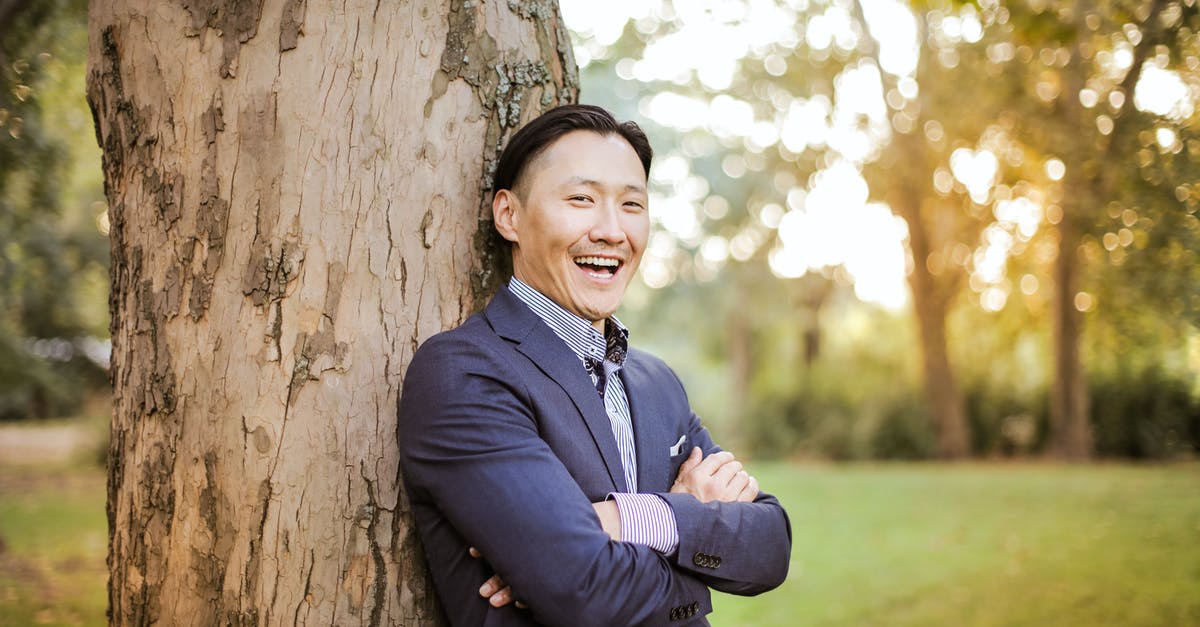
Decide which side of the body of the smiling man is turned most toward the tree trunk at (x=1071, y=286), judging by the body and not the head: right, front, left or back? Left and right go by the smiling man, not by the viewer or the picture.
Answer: left

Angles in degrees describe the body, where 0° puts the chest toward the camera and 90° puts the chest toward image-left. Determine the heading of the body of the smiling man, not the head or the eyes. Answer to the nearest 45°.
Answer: approximately 315°

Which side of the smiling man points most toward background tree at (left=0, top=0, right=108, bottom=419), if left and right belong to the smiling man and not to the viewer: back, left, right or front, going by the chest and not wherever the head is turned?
back

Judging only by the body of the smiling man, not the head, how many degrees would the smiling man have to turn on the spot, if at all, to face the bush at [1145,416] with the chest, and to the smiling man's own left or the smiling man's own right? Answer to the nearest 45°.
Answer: approximately 90° to the smiling man's own left

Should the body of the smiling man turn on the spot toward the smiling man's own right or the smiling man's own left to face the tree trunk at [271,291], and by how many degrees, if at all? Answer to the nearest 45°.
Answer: approximately 135° to the smiling man's own right
